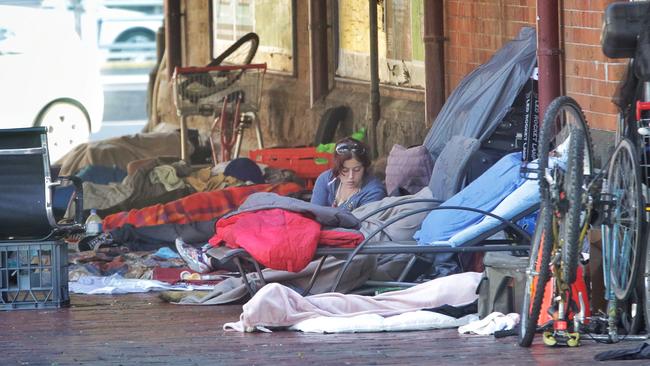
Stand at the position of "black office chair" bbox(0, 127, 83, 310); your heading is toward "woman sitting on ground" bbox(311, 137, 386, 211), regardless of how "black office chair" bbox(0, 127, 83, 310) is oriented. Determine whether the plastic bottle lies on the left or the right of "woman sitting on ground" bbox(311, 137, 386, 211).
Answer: left

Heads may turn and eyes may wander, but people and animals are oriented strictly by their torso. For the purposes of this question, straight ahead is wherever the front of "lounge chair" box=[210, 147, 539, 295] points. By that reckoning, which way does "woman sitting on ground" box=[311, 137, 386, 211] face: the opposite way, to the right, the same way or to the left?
to the left

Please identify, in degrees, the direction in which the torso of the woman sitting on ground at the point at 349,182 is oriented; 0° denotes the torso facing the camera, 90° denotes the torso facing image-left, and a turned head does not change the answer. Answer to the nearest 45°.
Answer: approximately 0°

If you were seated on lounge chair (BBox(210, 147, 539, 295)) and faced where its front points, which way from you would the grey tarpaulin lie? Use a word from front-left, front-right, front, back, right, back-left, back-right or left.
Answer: right

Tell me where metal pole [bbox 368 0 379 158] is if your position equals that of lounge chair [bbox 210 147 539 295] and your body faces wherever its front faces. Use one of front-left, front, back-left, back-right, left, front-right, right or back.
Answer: right

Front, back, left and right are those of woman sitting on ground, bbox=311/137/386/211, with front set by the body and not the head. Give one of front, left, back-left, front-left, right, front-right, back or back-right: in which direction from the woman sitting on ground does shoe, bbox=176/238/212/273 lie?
right

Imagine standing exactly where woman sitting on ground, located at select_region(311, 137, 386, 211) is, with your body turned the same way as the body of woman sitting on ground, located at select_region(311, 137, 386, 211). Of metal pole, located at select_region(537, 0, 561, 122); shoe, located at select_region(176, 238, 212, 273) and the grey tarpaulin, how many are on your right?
1

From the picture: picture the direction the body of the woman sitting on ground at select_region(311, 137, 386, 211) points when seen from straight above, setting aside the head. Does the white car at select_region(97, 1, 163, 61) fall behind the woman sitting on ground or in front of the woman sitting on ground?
behind

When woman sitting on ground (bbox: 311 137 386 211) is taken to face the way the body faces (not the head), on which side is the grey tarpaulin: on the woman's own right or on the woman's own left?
on the woman's own left

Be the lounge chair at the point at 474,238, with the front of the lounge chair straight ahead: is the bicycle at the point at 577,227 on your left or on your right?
on your left

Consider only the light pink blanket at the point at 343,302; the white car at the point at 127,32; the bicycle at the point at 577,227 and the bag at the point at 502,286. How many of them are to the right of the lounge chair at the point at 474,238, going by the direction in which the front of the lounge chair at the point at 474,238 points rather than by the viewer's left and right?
1

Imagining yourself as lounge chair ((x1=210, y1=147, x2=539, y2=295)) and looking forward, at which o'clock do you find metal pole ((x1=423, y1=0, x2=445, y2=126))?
The metal pole is roughly at 3 o'clock from the lounge chair.

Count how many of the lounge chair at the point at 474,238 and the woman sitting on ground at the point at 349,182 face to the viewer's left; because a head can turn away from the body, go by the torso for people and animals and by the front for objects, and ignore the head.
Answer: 1

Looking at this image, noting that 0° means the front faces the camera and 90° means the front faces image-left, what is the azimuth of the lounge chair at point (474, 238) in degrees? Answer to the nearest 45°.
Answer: approximately 90°

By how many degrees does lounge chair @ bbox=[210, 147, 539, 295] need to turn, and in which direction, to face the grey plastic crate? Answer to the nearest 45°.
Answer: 0° — it already faces it

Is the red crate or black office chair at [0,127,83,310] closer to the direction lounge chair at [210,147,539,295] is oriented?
the black office chair
